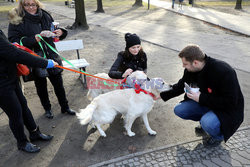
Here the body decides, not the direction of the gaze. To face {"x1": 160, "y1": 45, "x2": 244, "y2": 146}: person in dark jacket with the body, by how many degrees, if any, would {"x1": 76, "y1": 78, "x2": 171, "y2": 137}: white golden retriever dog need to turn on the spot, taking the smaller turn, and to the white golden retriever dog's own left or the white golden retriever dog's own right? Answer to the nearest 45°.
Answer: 0° — it already faces them

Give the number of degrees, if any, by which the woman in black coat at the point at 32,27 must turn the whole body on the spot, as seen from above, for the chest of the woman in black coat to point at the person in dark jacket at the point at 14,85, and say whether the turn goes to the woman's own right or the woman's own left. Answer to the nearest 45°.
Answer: approximately 45° to the woman's own right

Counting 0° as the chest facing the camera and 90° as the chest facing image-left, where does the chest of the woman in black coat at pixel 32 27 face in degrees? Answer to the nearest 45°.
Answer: approximately 315°

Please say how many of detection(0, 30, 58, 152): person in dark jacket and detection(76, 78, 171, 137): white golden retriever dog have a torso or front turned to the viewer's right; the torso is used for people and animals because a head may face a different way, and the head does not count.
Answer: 2

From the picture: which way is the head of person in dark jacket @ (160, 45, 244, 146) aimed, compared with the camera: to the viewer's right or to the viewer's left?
to the viewer's left

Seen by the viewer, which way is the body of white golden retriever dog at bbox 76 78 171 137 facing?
to the viewer's right

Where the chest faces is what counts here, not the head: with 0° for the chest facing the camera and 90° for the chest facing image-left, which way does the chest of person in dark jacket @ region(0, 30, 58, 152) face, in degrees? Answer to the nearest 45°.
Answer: approximately 270°
